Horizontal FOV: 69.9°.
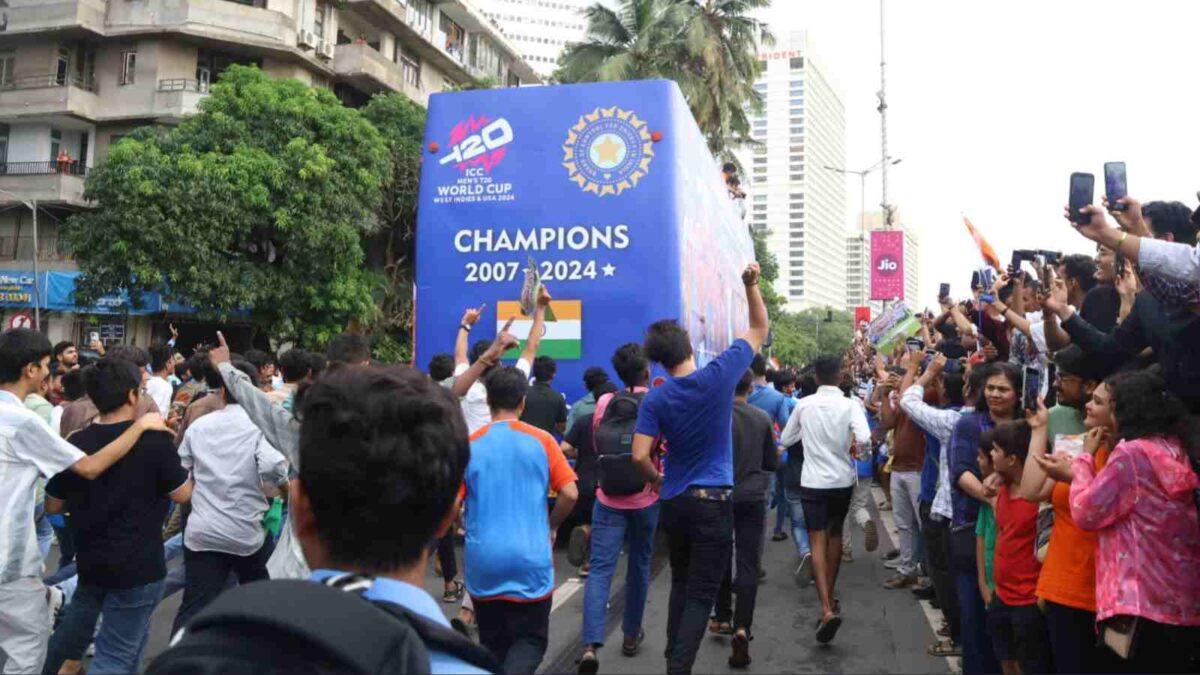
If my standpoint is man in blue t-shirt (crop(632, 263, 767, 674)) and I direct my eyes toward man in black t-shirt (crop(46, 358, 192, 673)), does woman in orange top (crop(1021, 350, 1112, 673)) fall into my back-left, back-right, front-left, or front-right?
back-left

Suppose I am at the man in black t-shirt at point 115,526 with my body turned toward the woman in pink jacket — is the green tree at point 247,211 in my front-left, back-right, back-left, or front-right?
back-left

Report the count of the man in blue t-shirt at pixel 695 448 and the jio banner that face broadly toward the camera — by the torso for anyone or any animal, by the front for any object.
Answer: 1

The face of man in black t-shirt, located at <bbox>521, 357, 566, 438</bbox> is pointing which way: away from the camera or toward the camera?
away from the camera

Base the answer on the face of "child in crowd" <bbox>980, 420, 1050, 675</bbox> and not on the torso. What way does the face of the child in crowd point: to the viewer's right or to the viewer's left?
to the viewer's left

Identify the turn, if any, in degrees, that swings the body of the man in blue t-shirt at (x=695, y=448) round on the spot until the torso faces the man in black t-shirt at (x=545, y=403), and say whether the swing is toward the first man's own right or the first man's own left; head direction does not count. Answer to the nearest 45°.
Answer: approximately 45° to the first man's own left

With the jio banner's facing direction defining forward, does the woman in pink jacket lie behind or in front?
in front

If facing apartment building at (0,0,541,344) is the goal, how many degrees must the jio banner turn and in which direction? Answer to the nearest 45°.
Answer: approximately 90° to its right

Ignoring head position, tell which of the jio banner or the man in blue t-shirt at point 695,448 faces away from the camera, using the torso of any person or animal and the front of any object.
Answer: the man in blue t-shirt

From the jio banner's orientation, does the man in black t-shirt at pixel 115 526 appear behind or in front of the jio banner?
in front

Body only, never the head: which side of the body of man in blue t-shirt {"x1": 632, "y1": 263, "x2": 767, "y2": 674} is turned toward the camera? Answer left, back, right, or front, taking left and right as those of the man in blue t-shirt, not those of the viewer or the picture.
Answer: back

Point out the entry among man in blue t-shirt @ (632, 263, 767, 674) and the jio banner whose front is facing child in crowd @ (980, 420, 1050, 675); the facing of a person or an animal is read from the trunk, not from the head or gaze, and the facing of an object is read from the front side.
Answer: the jio banner

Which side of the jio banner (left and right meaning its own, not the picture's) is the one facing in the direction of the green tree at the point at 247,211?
right
